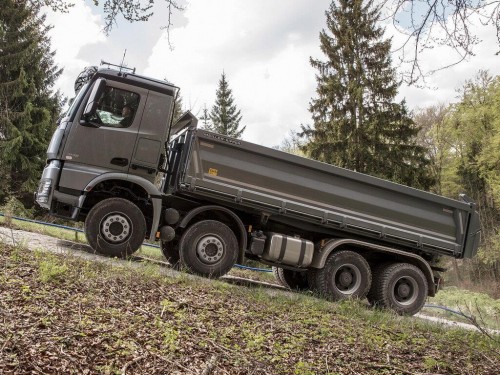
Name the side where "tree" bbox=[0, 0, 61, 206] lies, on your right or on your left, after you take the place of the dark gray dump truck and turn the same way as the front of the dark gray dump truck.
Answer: on your right

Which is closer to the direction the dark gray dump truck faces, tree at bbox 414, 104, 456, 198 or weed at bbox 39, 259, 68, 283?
the weed

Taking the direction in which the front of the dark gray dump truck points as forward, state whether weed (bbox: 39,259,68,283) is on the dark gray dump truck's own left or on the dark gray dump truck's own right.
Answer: on the dark gray dump truck's own left

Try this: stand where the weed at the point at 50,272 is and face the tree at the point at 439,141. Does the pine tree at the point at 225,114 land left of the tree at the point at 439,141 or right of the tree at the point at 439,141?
left

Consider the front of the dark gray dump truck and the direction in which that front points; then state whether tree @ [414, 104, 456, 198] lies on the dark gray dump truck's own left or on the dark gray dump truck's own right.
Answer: on the dark gray dump truck's own right

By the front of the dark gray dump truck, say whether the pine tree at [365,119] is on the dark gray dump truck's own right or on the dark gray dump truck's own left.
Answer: on the dark gray dump truck's own right

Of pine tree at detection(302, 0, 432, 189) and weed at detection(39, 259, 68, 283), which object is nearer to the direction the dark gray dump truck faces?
the weed

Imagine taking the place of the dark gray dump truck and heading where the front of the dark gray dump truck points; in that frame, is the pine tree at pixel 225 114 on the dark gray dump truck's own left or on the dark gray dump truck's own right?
on the dark gray dump truck's own right

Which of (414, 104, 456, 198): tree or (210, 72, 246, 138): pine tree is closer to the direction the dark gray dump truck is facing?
the pine tree

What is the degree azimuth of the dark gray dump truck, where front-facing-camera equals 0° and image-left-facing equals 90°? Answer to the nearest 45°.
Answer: approximately 90°
